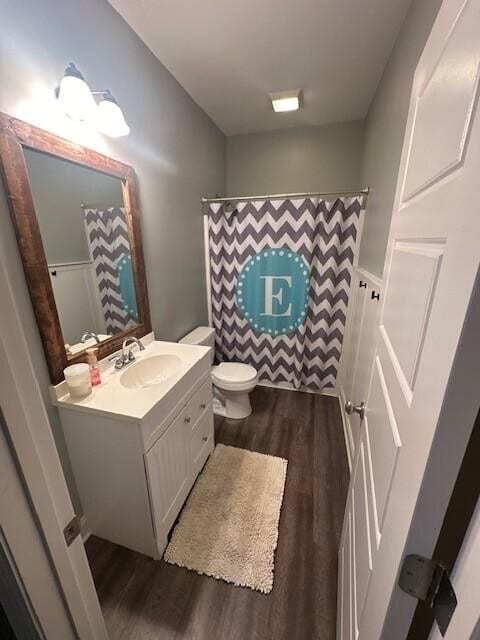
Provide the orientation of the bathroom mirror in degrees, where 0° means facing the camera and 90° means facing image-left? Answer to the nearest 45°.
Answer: approximately 315°

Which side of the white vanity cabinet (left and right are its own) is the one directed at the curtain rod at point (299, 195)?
left

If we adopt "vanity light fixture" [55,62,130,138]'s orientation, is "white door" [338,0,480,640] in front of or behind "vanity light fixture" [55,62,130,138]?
in front

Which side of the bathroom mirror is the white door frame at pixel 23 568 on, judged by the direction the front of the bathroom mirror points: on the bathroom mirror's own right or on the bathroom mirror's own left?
on the bathroom mirror's own right

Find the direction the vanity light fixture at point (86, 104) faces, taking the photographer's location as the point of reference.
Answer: facing the viewer and to the right of the viewer

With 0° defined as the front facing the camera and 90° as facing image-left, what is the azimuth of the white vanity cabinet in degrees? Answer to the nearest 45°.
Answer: approximately 315°
